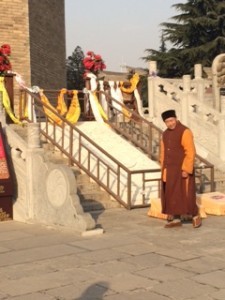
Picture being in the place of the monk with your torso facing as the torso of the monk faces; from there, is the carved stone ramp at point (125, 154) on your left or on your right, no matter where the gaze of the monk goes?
on your right

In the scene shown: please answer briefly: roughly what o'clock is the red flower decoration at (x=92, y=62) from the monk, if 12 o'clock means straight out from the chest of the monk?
The red flower decoration is roughly at 4 o'clock from the monk.

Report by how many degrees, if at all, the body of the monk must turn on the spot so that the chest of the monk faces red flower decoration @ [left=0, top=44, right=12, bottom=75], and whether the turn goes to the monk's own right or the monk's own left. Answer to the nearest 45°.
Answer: approximately 90° to the monk's own right

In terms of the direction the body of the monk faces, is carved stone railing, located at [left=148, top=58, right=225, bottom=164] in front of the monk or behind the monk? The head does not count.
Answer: behind

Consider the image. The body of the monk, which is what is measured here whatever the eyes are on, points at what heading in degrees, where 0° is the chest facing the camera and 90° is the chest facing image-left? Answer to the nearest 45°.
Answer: approximately 45°

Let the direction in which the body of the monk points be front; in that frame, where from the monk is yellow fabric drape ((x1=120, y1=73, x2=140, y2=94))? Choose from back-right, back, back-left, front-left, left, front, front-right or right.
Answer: back-right

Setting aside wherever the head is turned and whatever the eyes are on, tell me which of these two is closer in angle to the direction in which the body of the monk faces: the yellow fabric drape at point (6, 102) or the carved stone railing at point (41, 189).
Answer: the carved stone railing

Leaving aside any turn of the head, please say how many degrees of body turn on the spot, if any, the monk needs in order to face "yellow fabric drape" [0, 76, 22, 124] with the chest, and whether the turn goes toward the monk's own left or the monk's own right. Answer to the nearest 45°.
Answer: approximately 90° to the monk's own right

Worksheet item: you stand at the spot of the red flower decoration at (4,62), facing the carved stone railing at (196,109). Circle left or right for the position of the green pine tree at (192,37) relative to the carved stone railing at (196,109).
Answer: left

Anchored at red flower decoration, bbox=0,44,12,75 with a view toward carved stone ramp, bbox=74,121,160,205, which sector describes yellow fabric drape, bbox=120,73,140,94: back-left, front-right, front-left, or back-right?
front-left
